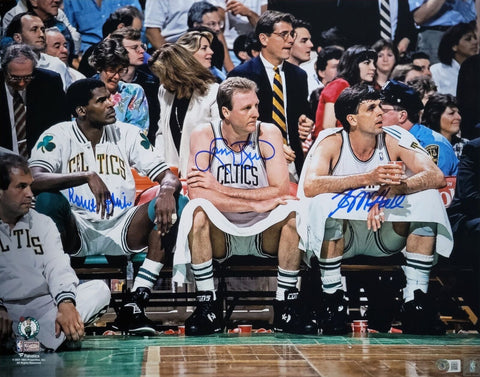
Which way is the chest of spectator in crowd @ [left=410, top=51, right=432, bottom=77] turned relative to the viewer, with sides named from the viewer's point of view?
facing the viewer and to the right of the viewer

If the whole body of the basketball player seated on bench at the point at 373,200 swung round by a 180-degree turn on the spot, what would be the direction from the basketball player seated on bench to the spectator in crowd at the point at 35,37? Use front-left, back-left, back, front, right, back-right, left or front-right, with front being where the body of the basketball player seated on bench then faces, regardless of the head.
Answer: left

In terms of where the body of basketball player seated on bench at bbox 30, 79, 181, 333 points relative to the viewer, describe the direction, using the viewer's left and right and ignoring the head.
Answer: facing the viewer

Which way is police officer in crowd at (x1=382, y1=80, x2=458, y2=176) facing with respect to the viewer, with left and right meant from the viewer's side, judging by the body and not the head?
facing to the left of the viewer

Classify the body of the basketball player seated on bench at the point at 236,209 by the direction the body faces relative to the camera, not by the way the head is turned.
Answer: toward the camera

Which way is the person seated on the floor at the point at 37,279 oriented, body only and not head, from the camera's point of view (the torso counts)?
toward the camera

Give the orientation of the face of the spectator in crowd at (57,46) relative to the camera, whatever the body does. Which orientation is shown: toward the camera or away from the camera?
toward the camera

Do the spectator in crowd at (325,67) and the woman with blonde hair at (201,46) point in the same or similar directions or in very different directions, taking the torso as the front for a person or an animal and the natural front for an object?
same or similar directions
